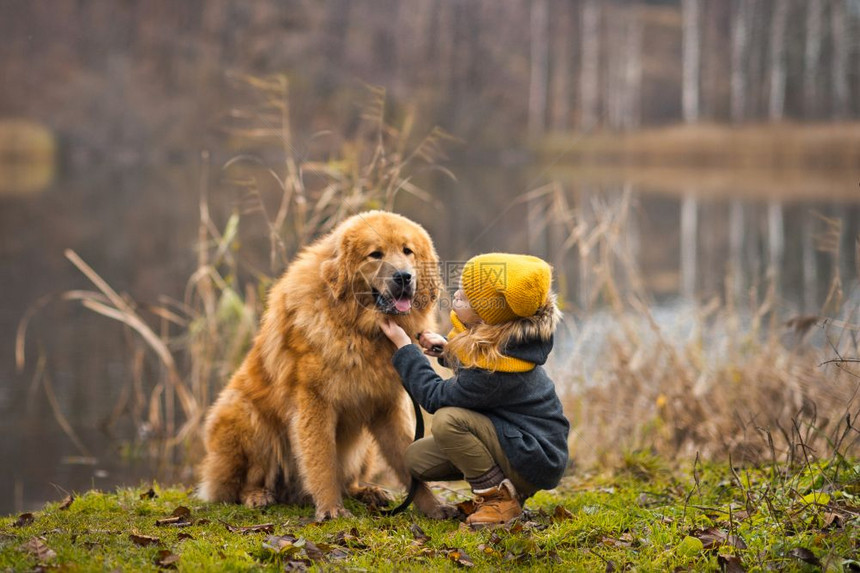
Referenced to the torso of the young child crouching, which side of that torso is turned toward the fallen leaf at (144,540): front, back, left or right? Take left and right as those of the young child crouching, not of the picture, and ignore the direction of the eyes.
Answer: front

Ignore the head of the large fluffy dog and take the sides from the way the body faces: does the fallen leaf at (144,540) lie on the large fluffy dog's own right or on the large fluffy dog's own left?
on the large fluffy dog's own right

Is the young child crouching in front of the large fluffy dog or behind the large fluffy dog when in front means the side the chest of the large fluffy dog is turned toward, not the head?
in front

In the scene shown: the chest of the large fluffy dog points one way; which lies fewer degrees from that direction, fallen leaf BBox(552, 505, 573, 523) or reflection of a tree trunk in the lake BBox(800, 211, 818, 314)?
the fallen leaf

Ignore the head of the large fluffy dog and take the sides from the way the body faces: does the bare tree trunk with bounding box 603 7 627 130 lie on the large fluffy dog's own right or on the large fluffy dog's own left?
on the large fluffy dog's own left

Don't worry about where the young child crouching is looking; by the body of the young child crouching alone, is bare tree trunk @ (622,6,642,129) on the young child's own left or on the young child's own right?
on the young child's own right

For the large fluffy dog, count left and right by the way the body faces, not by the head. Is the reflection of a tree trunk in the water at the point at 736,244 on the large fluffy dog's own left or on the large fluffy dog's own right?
on the large fluffy dog's own left

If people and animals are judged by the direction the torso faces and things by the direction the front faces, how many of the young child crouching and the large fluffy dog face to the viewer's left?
1

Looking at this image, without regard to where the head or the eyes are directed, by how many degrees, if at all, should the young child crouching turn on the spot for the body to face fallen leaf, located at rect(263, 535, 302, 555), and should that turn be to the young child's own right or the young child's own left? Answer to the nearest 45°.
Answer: approximately 45° to the young child's own left

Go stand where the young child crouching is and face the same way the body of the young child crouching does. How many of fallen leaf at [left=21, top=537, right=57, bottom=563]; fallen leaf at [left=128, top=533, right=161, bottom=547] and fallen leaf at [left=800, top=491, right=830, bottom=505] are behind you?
1

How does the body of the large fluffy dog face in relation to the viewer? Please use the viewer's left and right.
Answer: facing the viewer and to the right of the viewer

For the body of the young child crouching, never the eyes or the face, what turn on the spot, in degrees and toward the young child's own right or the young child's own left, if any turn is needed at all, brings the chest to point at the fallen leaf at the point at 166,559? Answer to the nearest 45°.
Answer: approximately 45° to the young child's own left

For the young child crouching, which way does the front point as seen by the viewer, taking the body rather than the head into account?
to the viewer's left
